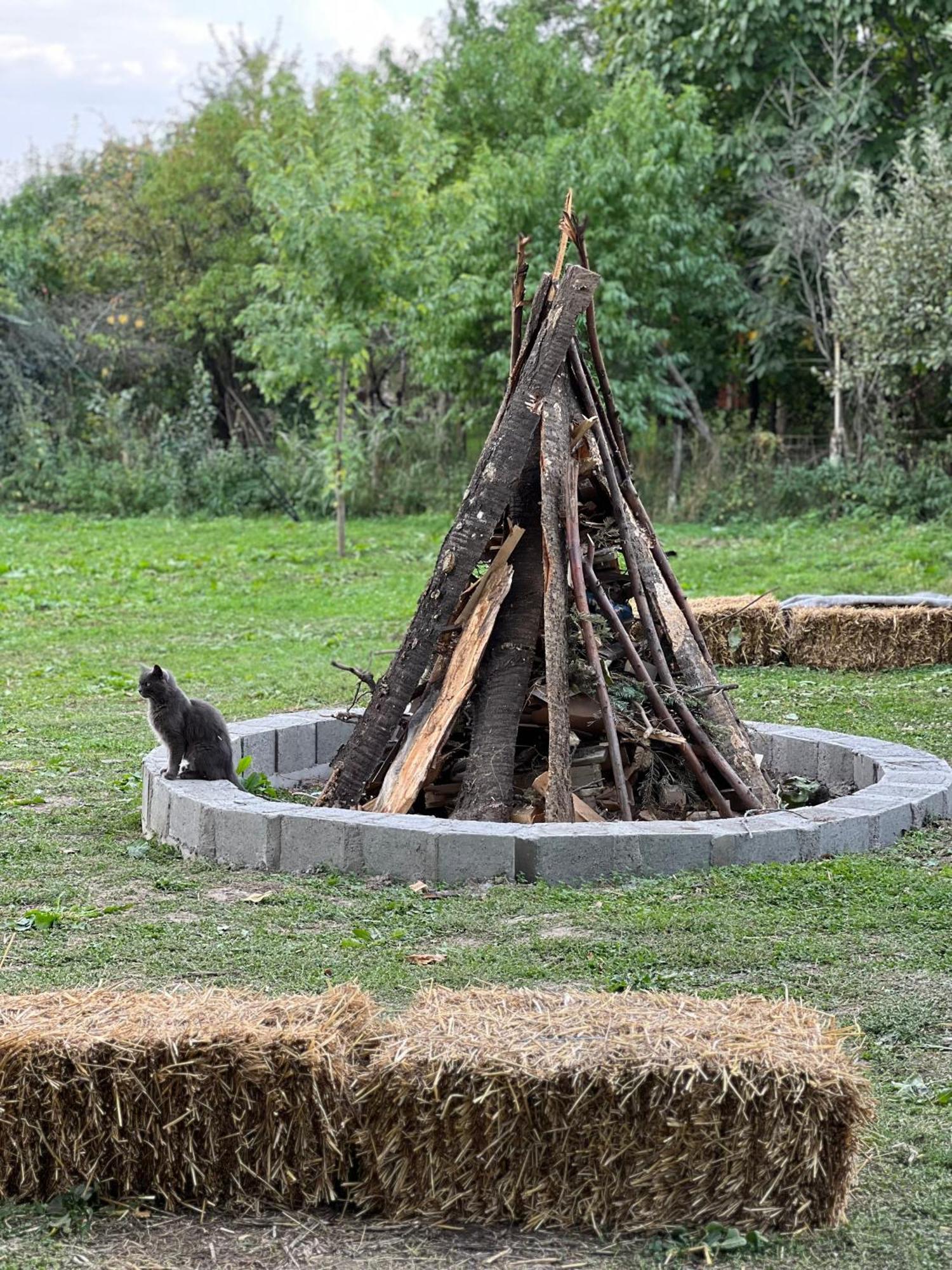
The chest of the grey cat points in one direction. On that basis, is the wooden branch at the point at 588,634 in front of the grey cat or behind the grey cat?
behind

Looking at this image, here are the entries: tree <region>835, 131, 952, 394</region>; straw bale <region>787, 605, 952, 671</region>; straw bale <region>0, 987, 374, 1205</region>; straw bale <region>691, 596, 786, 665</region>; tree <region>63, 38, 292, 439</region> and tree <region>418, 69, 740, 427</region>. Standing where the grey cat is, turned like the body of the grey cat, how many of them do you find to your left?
1

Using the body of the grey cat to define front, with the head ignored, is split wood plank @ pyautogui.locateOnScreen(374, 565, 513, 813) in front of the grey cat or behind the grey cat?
behind

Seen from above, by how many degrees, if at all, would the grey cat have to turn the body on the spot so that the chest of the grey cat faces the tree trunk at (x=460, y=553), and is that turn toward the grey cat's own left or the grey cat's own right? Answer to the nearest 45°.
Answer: approximately 180°

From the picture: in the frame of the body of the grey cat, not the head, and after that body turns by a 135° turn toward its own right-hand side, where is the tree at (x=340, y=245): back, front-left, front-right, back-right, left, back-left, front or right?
front-left

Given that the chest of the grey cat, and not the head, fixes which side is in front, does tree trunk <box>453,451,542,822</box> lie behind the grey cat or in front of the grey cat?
behind

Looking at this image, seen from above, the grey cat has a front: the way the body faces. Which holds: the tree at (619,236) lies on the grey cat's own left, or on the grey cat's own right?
on the grey cat's own right

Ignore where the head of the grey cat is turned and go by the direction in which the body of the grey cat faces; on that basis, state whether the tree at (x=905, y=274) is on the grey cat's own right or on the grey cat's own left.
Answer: on the grey cat's own right

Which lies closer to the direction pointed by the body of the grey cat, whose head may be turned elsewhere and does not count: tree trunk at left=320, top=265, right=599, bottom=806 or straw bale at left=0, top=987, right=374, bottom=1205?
the straw bale

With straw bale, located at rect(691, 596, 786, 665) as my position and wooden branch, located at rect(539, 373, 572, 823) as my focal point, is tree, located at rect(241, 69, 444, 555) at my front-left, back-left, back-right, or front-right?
back-right

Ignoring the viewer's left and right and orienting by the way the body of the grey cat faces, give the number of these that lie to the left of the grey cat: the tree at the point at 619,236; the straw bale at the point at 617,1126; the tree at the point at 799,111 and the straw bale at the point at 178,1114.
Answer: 2

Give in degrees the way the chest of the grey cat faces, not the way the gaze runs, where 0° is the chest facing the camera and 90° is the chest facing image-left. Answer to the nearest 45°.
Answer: approximately 90°
